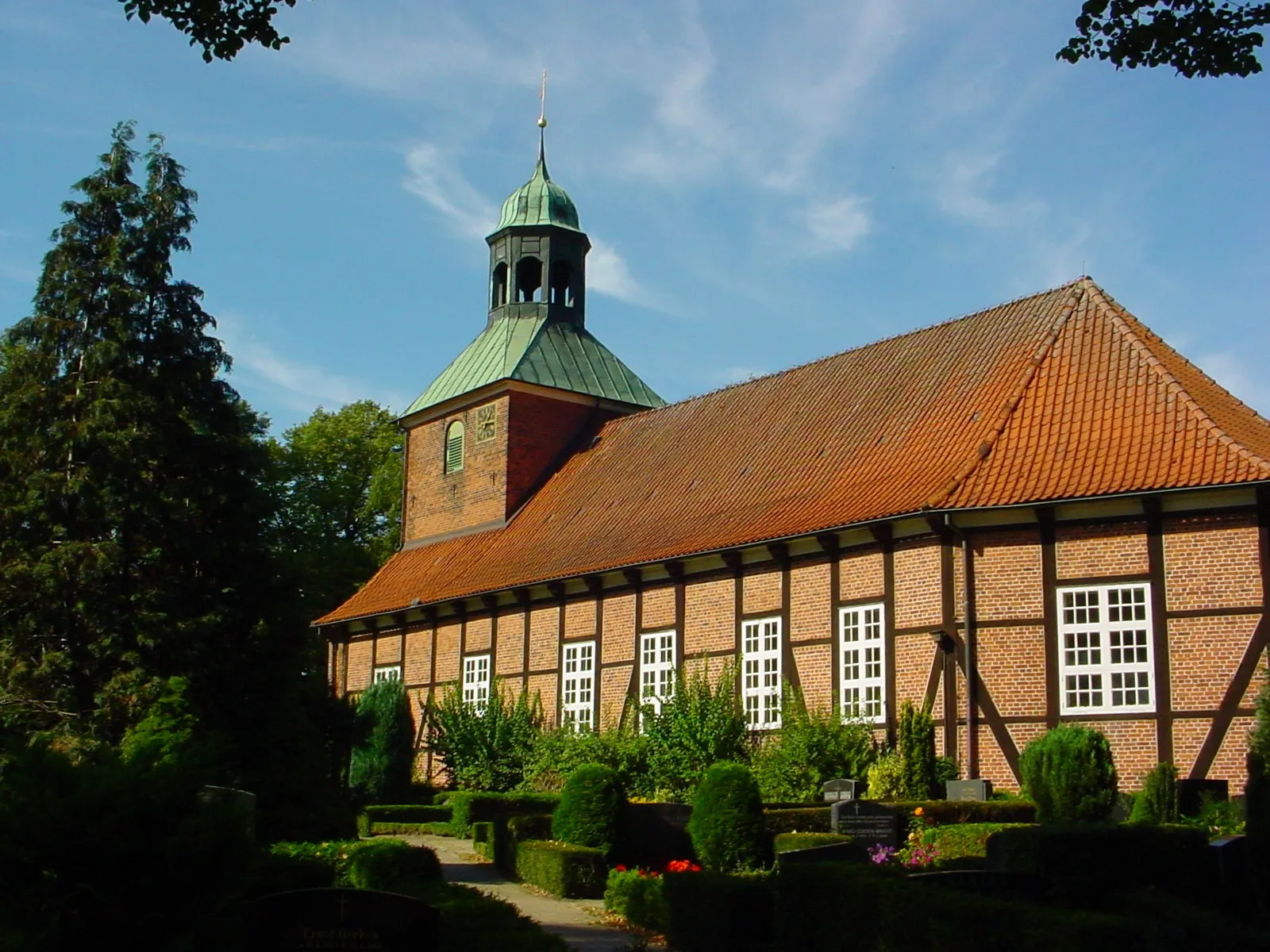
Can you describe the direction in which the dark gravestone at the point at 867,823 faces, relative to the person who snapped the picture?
facing the viewer

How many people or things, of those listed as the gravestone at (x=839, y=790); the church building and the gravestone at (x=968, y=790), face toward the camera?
2

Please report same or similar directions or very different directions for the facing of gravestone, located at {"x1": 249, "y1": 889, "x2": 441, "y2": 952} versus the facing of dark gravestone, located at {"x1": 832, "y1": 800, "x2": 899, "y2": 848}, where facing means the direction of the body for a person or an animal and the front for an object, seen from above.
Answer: same or similar directions

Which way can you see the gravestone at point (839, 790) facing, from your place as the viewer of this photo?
facing the viewer

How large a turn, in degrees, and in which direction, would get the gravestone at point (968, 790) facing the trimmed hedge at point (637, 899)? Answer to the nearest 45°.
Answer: approximately 45° to its right

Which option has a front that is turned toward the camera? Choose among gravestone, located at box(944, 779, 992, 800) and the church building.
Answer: the gravestone

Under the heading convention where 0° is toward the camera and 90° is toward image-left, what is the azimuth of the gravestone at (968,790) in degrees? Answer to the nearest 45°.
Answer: approximately 0°

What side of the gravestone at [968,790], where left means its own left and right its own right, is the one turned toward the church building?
back

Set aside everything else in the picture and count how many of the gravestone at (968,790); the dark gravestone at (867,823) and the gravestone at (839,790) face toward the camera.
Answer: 3

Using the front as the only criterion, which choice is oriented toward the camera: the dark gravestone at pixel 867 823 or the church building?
the dark gravestone

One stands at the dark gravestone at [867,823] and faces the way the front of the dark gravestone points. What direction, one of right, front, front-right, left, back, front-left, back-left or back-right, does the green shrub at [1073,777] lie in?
back-left

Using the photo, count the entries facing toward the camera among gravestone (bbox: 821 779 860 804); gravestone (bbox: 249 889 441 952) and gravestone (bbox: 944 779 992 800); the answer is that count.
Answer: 3

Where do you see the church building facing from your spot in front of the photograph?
facing away from the viewer and to the left of the viewer

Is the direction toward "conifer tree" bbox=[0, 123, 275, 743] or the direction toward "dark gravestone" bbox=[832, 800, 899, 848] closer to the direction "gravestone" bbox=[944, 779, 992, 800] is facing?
the dark gravestone

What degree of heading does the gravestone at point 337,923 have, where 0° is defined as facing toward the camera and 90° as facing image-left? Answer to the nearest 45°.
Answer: approximately 0°
